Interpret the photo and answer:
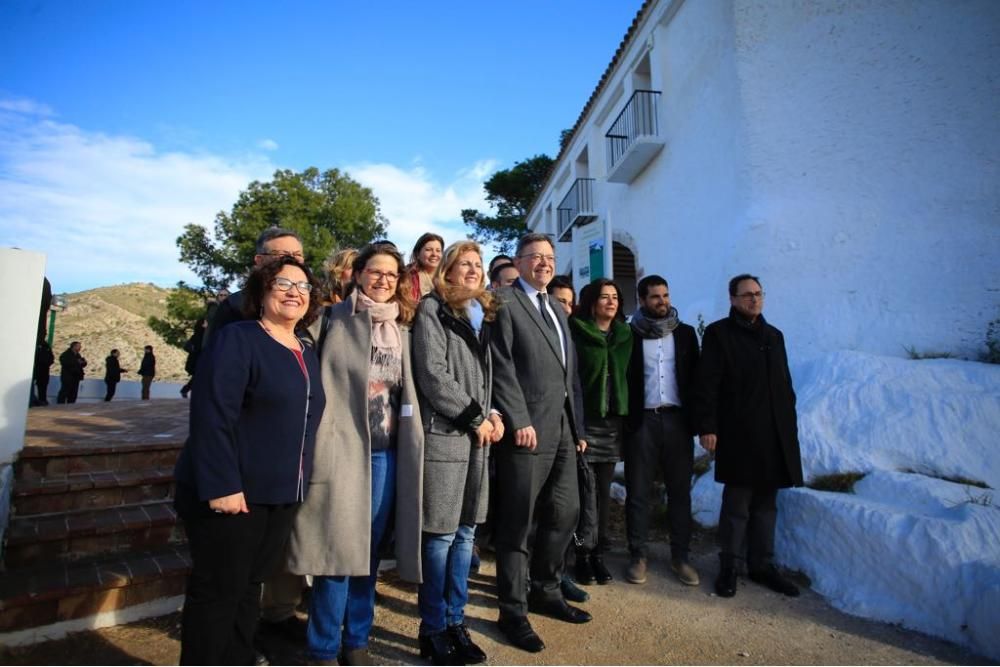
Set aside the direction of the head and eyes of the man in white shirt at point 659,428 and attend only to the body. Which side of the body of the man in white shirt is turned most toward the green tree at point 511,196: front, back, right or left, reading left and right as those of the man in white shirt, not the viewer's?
back

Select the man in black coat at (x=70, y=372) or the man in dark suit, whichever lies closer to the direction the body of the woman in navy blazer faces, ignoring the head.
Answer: the man in dark suit

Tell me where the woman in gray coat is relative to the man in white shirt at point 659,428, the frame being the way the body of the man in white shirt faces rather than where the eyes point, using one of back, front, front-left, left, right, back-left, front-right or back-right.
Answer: front-right

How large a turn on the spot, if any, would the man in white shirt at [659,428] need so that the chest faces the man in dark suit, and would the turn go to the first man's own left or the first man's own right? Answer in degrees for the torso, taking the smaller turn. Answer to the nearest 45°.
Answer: approximately 45° to the first man's own right

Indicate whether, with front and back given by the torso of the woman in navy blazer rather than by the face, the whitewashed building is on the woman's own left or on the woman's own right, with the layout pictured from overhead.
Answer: on the woman's own left

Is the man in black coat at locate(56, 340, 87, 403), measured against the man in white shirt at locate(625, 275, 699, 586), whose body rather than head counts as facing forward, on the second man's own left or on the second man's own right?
on the second man's own right

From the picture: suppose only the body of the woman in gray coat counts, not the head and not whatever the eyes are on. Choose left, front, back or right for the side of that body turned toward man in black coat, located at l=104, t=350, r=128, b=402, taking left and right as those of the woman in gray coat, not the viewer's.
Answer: back
